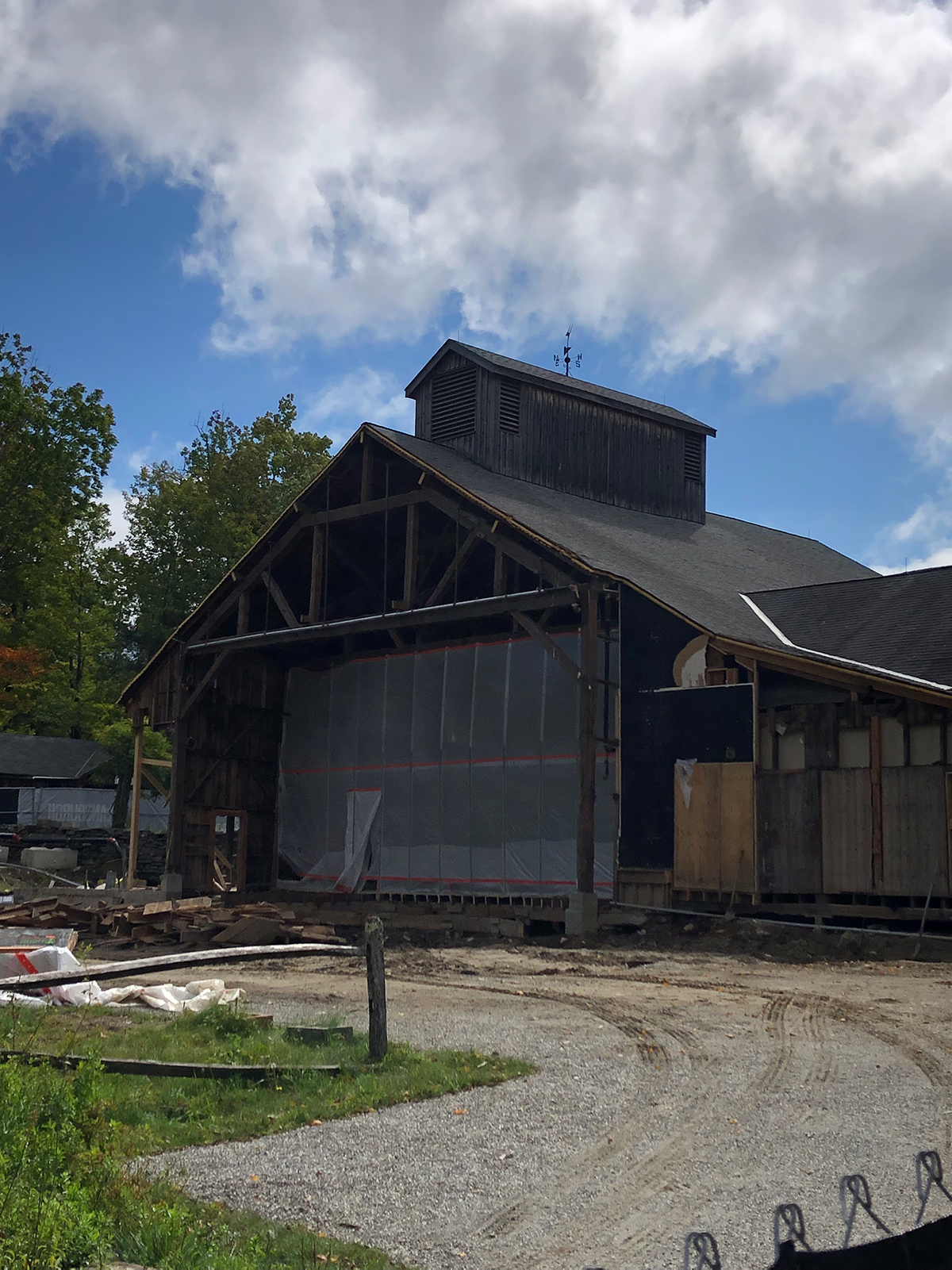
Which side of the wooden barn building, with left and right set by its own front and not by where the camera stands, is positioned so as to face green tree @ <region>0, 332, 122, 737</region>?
right

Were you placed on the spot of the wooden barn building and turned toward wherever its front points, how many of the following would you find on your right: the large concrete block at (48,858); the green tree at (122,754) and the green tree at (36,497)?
3

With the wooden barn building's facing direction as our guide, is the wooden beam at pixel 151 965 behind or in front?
in front

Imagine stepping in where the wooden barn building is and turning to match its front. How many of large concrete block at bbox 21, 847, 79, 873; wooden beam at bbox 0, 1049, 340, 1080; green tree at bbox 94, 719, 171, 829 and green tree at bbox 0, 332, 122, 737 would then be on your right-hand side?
3

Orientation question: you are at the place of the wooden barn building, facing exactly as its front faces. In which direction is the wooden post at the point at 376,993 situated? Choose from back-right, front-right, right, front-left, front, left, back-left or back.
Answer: front-left

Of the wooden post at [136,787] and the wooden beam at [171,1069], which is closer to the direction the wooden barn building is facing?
the wooden beam

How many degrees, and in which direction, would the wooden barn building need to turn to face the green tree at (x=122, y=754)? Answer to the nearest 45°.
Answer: approximately 90° to its right

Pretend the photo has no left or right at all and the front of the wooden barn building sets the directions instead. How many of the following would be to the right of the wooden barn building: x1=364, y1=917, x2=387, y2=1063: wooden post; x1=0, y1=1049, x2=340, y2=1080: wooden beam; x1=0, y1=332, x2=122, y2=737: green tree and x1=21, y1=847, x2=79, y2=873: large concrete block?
2

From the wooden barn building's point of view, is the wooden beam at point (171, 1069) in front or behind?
in front

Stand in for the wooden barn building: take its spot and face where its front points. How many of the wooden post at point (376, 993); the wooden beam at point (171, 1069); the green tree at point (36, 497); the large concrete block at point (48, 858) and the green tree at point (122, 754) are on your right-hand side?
3

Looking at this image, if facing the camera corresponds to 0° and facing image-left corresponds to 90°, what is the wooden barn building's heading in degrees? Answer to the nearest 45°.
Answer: approximately 45°
